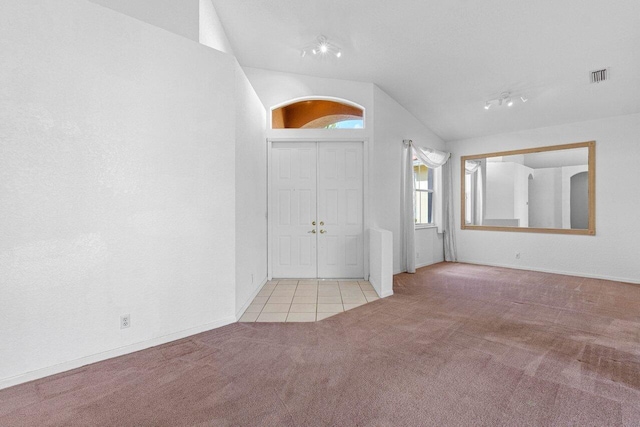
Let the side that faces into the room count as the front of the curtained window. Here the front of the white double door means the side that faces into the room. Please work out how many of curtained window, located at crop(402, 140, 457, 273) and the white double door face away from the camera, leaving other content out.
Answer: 0

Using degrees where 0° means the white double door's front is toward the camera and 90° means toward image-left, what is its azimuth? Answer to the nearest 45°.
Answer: approximately 0°

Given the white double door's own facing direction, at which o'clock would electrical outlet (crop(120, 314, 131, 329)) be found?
The electrical outlet is roughly at 1 o'clock from the white double door.

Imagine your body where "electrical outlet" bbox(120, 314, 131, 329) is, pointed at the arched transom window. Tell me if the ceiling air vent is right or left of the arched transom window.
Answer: right

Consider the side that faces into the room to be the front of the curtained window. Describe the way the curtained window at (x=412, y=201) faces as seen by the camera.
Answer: facing the viewer and to the right of the viewer

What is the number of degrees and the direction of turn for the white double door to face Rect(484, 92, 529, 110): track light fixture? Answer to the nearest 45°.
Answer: approximately 90° to its left

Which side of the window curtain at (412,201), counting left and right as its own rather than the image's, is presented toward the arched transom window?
right

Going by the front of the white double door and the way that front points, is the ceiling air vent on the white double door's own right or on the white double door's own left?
on the white double door's own left
